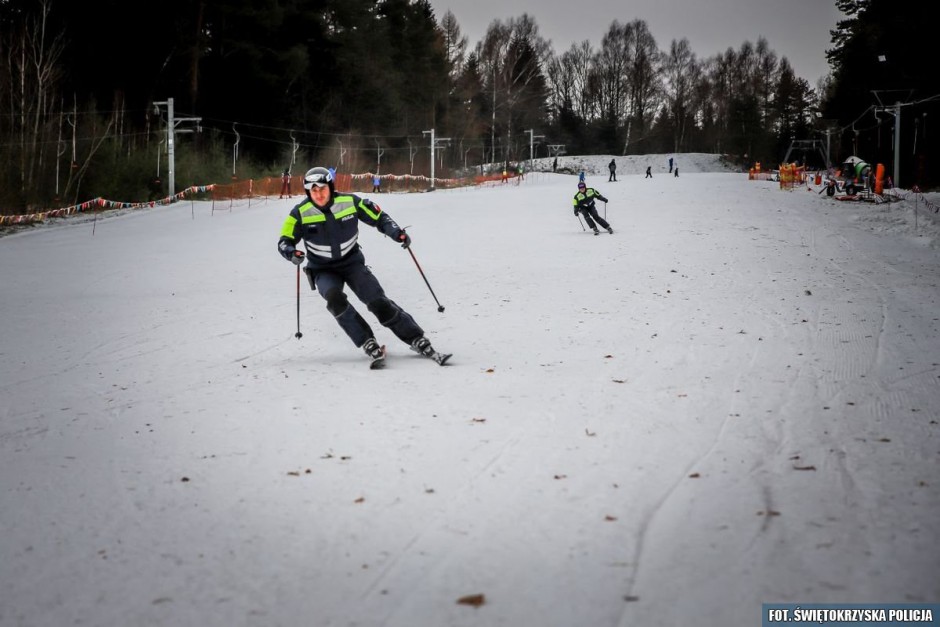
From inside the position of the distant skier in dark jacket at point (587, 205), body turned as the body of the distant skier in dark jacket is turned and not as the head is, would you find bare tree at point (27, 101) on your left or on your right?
on your right

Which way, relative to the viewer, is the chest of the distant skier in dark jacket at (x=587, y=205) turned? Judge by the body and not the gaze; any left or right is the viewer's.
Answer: facing the viewer
